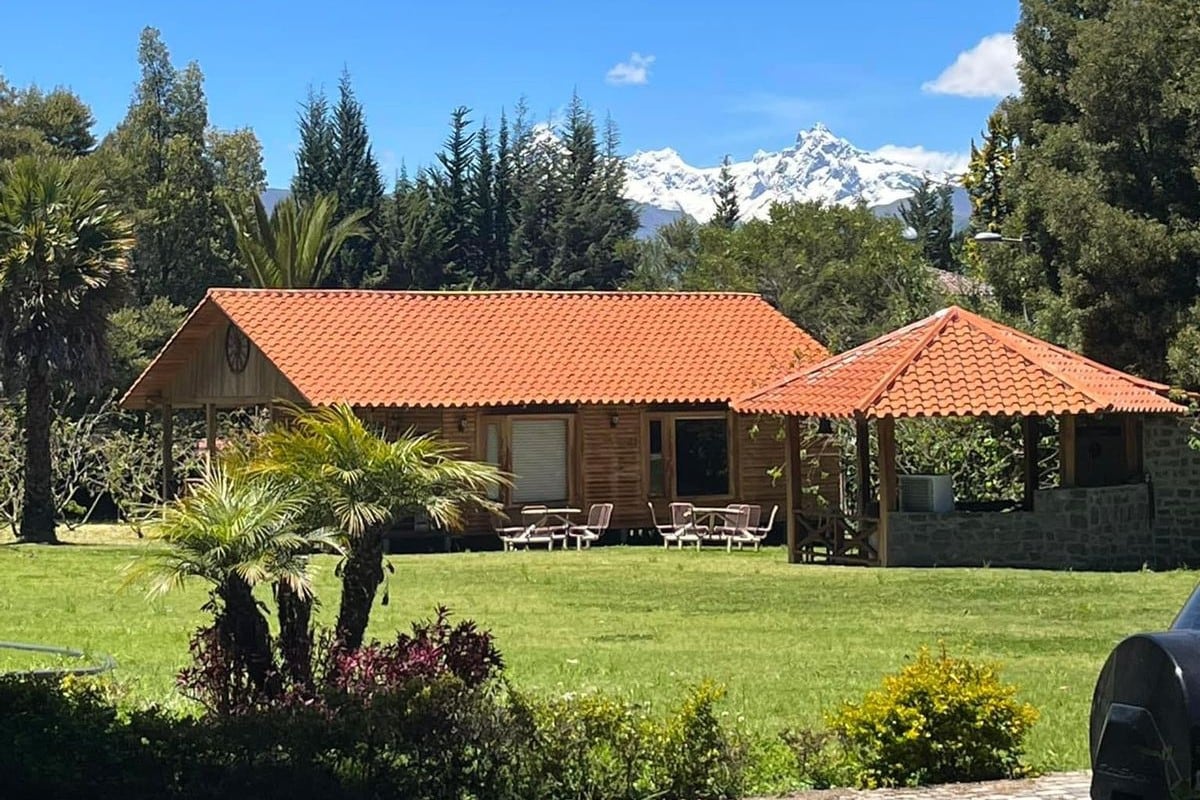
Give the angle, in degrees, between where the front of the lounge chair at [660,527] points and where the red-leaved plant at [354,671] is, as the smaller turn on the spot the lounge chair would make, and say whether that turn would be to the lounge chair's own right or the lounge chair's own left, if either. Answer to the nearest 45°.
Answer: approximately 90° to the lounge chair's own right

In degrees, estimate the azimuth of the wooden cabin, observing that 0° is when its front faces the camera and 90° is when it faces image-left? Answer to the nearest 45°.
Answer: approximately 0°

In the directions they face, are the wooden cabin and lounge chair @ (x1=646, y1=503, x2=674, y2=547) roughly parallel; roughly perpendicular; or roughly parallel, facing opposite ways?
roughly perpendicular

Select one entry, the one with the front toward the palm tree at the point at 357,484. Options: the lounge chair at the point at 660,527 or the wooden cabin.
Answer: the wooden cabin

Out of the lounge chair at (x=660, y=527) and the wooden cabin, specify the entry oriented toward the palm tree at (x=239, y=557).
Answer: the wooden cabin

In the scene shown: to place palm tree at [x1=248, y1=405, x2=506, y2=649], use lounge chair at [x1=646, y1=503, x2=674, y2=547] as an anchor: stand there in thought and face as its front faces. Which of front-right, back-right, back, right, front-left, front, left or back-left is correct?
right

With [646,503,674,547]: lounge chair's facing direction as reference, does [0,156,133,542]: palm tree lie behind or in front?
behind

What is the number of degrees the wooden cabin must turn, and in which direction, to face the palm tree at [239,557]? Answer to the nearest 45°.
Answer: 0° — it already faces it

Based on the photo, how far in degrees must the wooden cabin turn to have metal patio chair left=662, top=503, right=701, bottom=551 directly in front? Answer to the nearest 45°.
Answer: approximately 45° to its left

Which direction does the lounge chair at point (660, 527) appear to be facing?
to the viewer's right

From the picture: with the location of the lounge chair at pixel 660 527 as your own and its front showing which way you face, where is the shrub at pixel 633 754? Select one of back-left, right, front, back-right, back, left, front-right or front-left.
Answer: right

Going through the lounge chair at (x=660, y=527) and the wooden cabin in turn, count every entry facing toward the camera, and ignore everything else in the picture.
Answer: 1

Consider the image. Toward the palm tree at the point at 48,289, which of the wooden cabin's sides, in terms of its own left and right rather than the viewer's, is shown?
right

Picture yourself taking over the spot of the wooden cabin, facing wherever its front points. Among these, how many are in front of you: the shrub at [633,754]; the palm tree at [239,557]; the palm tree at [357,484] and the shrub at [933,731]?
4
